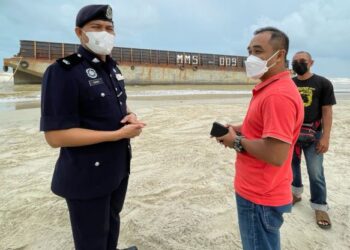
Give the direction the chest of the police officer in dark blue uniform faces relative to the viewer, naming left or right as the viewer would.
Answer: facing the viewer and to the right of the viewer

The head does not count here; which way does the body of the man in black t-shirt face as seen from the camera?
toward the camera

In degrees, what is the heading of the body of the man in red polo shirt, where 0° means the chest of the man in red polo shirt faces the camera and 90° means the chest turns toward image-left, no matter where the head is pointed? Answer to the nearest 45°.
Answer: approximately 90°

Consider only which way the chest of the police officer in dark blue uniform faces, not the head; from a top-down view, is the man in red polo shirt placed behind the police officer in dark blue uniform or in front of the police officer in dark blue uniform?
in front

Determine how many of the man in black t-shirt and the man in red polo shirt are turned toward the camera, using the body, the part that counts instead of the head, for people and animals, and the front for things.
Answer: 1

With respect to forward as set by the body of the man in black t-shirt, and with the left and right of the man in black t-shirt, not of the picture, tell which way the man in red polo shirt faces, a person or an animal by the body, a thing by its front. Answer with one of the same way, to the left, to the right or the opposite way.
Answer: to the right

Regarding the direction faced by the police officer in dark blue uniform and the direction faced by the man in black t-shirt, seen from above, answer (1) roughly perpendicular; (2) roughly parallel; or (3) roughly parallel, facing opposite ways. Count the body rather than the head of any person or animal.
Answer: roughly perpendicular

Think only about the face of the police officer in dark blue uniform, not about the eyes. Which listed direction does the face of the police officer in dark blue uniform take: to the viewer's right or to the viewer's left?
to the viewer's right
